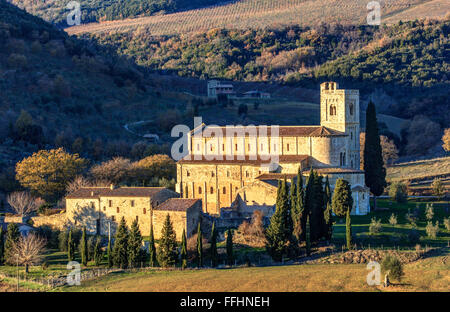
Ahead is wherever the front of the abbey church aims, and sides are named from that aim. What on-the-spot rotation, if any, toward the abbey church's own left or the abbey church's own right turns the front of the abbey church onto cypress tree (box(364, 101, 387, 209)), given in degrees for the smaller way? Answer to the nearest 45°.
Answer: approximately 180°

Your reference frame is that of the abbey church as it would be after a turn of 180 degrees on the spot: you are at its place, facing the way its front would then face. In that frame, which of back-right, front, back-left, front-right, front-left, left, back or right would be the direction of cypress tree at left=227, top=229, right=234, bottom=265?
right

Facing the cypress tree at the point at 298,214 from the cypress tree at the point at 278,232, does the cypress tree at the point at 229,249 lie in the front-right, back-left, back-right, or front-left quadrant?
back-left

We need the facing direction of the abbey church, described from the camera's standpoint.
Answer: facing to the left of the viewer

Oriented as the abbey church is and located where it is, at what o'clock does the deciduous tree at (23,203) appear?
The deciduous tree is roughly at 12 o'clock from the abbey church.

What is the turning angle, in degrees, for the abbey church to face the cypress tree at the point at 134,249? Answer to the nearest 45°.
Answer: approximately 45° to its left
